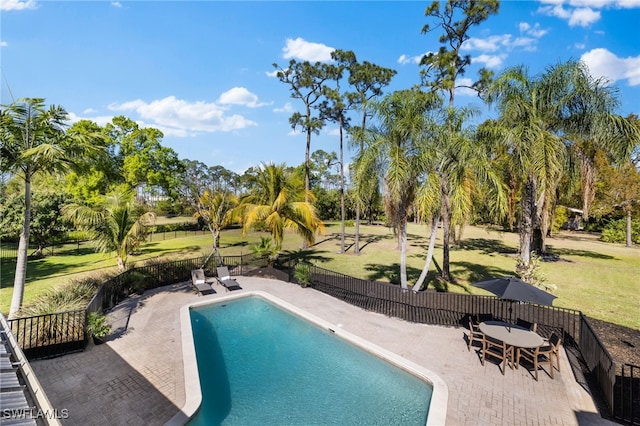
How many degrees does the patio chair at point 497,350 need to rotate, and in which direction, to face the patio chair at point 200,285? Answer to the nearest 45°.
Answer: approximately 135° to its left

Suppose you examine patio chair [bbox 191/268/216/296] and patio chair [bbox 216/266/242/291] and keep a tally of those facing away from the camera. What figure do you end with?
0

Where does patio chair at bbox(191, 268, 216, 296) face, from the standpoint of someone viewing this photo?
facing the viewer and to the right of the viewer

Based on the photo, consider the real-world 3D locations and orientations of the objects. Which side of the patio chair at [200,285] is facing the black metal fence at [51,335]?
right

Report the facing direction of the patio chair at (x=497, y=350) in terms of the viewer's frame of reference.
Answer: facing away from the viewer and to the right of the viewer

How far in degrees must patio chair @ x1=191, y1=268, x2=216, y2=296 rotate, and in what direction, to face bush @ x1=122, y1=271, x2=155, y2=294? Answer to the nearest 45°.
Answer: approximately 135° to its right

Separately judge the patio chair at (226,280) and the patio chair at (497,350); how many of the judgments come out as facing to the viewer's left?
0

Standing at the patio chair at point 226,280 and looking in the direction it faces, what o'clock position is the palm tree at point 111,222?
The palm tree is roughly at 5 o'clock from the patio chair.

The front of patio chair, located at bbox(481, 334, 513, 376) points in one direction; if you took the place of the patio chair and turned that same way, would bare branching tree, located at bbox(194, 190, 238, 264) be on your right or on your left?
on your left

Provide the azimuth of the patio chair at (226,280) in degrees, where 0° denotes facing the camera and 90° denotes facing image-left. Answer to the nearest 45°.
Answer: approximately 315°

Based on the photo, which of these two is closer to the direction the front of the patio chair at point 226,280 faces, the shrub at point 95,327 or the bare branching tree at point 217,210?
the shrub
